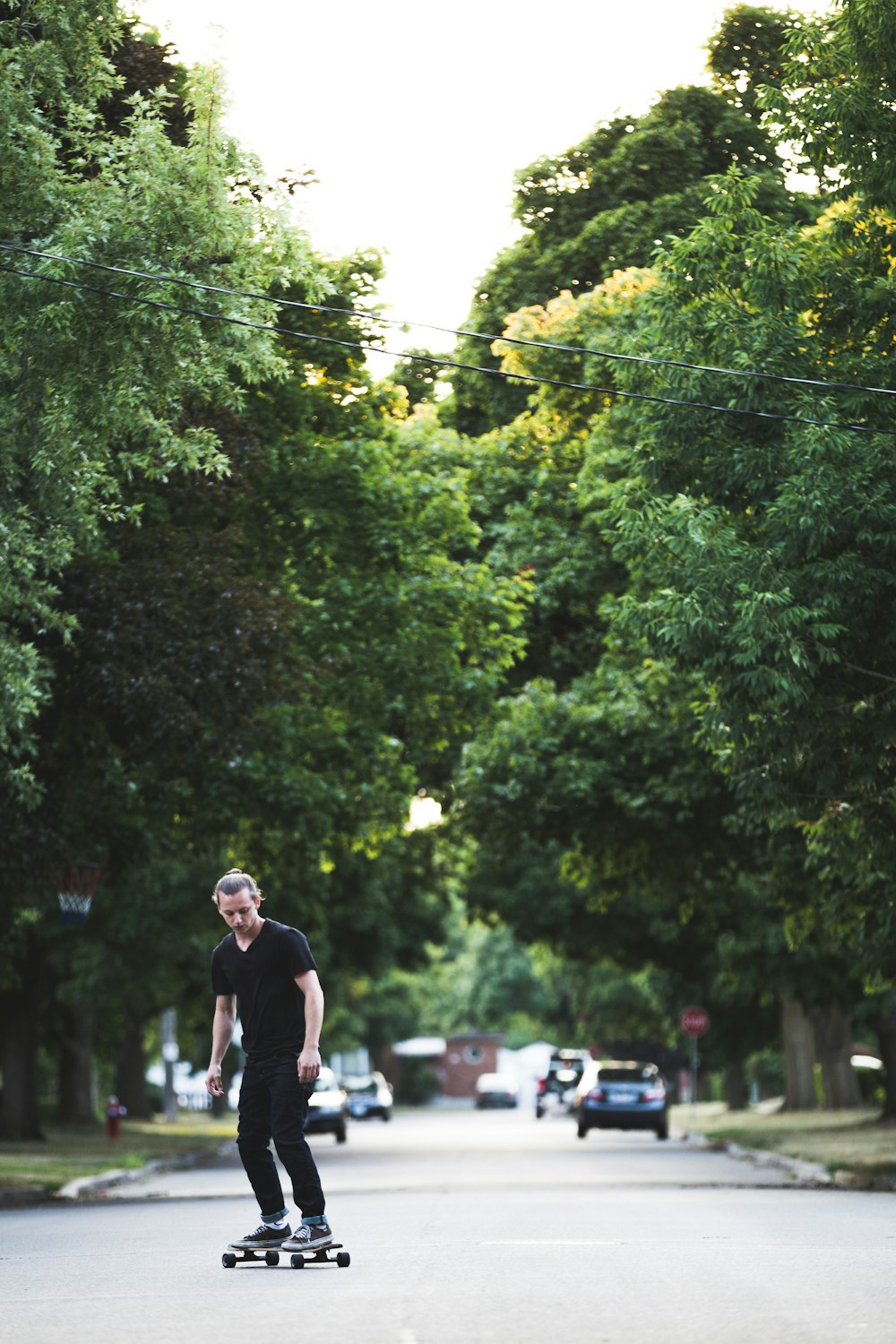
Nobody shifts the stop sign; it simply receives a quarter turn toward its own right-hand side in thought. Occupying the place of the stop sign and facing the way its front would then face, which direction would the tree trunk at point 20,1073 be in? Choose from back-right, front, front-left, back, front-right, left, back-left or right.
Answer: front-left

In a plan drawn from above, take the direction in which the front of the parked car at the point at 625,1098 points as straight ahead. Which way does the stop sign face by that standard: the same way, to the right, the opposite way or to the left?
the opposite way

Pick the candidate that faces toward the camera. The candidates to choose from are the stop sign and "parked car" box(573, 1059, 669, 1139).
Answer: the stop sign

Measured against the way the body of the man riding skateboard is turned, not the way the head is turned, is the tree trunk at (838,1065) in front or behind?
behind

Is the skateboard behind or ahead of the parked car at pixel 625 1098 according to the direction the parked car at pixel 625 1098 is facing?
behind

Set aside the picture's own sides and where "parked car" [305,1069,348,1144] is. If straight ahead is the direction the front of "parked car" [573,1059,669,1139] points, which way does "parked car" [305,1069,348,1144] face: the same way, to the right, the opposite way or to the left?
the opposite way

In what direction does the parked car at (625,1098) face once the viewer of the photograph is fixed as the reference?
facing away from the viewer

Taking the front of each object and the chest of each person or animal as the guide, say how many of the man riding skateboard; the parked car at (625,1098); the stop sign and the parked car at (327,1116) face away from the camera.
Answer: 1

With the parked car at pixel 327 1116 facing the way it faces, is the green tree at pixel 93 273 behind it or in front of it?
in front

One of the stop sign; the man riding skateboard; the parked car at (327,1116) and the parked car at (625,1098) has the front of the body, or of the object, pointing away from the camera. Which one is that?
the parked car at (625,1098)

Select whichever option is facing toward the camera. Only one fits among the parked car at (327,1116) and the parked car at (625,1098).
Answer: the parked car at (327,1116)

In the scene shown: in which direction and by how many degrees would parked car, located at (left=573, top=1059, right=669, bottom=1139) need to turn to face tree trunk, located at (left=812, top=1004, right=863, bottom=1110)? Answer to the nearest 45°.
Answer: approximately 45° to its right

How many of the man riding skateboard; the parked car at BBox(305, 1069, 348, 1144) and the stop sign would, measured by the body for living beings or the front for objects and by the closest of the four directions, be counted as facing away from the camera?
0

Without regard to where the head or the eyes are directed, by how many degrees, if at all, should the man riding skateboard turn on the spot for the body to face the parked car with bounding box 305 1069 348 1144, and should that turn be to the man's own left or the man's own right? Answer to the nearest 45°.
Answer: approximately 135° to the man's own right

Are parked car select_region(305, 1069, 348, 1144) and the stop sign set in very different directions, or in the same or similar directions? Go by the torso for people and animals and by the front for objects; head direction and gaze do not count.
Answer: same or similar directions

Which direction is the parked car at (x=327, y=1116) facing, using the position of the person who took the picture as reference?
facing the viewer
